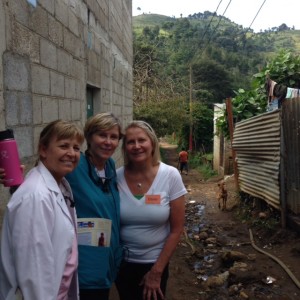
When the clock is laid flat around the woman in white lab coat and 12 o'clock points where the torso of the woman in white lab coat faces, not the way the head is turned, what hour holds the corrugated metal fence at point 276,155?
The corrugated metal fence is roughly at 9 o'clock from the woman in white lab coat.

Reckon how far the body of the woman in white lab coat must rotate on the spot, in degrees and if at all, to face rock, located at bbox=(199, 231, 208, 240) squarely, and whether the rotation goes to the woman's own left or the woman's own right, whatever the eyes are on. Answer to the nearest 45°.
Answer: approximately 90° to the woman's own left

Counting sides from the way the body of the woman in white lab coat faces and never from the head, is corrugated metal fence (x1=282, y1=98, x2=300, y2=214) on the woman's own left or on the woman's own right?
on the woman's own left

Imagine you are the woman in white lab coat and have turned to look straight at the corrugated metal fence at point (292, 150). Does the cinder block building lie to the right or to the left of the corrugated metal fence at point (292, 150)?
left

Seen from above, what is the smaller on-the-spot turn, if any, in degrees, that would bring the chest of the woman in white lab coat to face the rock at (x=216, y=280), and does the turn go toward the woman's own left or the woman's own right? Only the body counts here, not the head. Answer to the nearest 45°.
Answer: approximately 90° to the woman's own left

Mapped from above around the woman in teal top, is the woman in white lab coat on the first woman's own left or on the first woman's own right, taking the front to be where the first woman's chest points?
on the first woman's own right

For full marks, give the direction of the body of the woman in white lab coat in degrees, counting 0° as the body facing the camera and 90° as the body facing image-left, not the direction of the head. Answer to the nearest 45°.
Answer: approximately 315°

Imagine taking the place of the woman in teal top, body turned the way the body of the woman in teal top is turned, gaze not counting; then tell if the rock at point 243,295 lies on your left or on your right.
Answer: on your left

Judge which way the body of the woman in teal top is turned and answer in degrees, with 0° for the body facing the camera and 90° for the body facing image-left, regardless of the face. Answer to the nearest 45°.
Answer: approximately 315°
